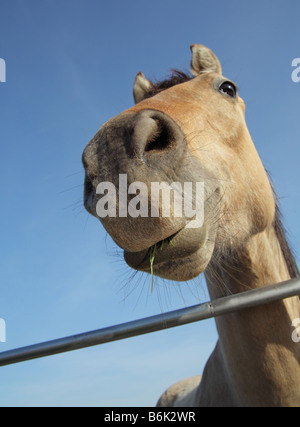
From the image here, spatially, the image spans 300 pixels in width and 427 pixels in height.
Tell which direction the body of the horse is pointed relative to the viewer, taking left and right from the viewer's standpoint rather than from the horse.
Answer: facing the viewer and to the left of the viewer
